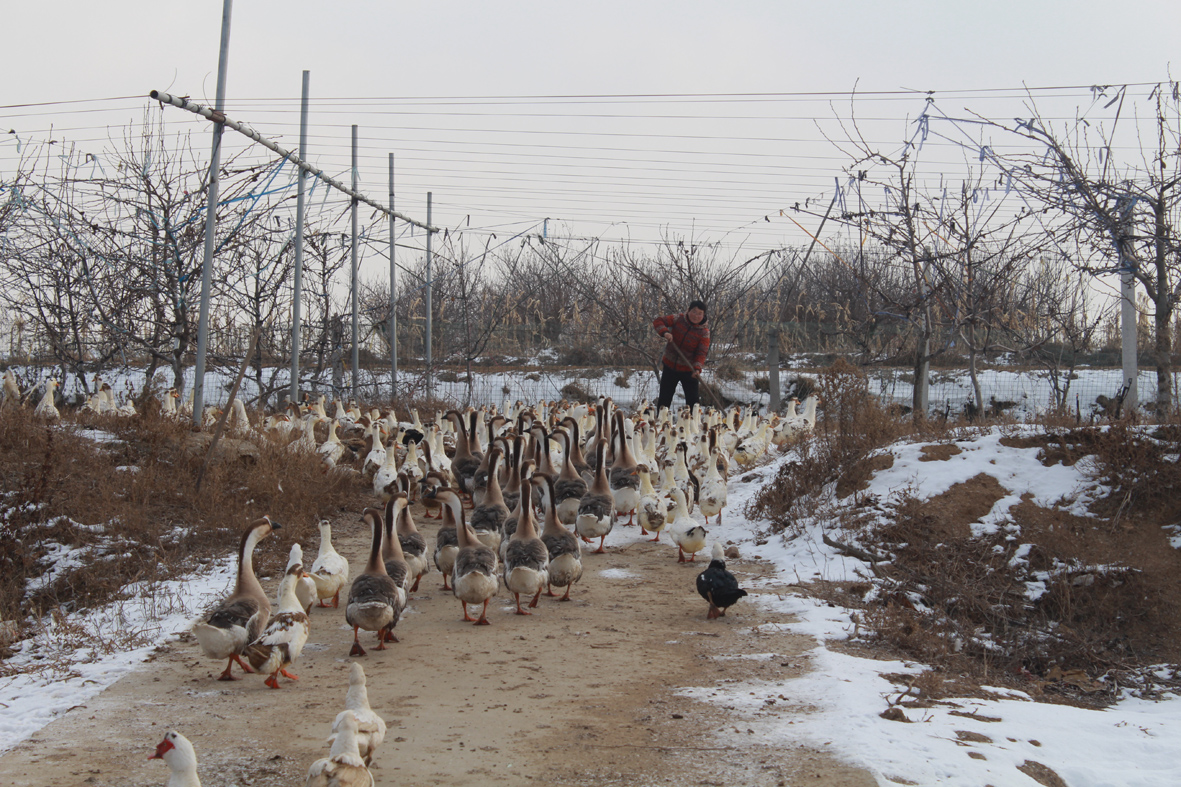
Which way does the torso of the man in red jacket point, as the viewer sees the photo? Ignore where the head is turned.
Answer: toward the camera

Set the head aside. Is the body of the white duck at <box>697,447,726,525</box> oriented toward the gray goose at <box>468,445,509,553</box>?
no

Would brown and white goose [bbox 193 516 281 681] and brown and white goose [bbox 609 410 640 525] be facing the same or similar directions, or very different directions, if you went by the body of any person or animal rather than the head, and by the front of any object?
same or similar directions

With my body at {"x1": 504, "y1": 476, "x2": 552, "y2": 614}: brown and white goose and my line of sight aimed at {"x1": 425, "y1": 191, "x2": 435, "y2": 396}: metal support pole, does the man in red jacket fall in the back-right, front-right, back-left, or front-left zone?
front-right

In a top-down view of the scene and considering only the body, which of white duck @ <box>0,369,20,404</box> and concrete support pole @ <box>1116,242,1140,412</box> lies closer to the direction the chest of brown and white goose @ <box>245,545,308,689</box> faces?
the concrete support pole

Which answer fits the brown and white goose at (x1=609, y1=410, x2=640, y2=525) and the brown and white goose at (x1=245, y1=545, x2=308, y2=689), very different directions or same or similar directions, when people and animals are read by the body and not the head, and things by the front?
same or similar directions
